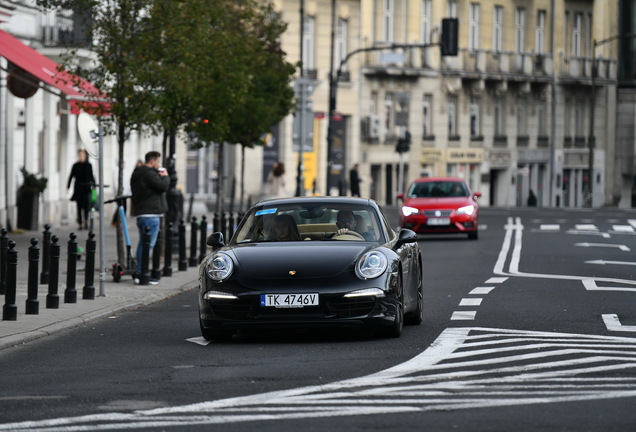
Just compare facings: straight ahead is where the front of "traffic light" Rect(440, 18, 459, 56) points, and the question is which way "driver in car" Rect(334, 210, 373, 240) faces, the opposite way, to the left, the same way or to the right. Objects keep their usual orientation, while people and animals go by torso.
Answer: the opposite way

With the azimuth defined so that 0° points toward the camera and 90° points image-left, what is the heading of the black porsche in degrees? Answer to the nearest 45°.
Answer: approximately 0°

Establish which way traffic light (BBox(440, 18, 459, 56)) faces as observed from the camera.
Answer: facing away from the viewer

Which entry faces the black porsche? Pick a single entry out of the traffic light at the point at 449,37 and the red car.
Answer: the red car

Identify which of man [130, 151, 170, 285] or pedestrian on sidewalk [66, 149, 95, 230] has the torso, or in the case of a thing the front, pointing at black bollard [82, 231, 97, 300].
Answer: the pedestrian on sidewalk

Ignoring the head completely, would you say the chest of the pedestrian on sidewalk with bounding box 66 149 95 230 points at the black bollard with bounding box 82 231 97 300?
yes

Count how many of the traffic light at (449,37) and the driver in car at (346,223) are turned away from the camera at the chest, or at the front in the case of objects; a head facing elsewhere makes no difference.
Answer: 1

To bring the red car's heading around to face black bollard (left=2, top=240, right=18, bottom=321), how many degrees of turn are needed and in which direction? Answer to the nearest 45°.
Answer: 0° — it already faces it
